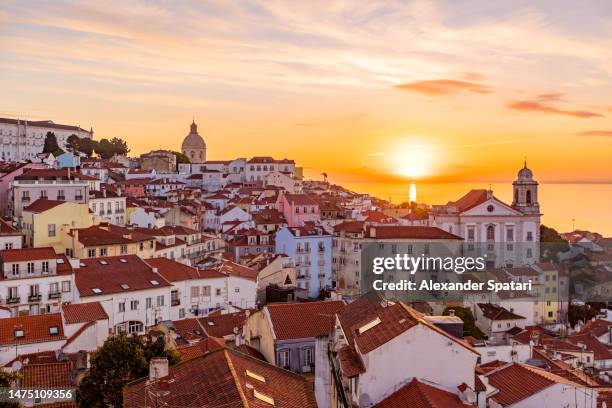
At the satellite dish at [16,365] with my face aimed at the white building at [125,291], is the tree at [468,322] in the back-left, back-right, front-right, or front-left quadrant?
front-right

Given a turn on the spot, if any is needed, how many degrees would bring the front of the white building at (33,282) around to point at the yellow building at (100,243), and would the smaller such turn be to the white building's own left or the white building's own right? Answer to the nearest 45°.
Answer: approximately 135° to the white building's own left

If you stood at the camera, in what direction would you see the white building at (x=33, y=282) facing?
facing the viewer

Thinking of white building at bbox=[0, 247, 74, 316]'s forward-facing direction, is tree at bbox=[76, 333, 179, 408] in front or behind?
in front

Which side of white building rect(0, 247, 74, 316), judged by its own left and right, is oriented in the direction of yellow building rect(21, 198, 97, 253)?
back

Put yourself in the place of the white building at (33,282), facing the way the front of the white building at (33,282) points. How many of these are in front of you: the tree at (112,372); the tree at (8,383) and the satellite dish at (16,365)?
3

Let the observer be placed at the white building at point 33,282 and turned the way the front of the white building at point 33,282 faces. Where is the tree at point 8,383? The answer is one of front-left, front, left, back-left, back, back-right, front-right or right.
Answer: front

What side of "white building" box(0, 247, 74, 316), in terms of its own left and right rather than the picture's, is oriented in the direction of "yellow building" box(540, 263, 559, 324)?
left

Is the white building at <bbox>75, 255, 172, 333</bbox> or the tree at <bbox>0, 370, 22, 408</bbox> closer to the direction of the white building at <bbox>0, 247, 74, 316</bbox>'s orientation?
the tree

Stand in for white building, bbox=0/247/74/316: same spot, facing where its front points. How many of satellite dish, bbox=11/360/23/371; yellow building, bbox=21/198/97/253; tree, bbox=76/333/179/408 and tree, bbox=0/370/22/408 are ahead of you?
3

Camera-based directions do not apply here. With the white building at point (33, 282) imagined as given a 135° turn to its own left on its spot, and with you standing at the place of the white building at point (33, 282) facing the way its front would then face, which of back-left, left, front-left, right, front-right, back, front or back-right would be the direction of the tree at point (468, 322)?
front-right

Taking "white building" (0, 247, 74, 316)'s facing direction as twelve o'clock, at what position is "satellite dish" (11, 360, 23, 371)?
The satellite dish is roughly at 12 o'clock from the white building.

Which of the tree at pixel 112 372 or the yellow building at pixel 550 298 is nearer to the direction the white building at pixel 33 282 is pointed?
the tree
